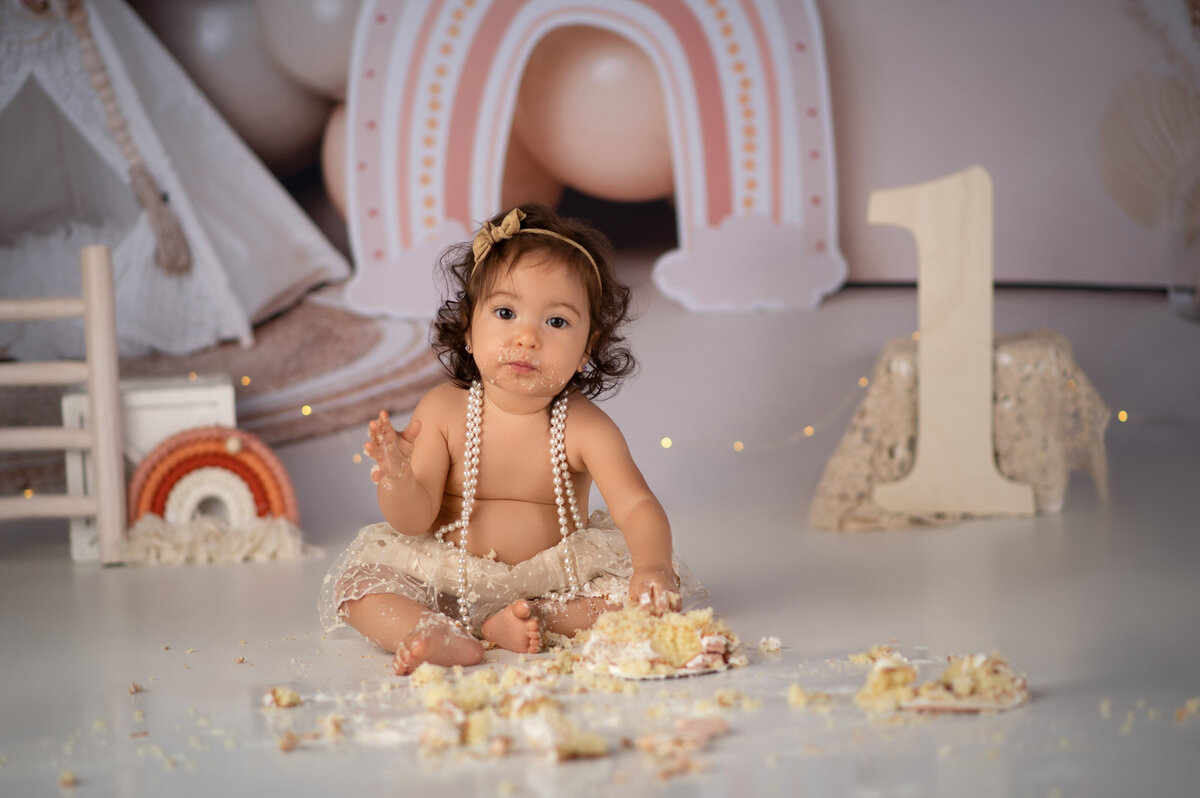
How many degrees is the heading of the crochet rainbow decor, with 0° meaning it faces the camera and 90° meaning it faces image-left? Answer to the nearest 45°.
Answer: approximately 0°

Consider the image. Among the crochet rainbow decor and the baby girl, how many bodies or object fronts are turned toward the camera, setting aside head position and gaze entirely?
2

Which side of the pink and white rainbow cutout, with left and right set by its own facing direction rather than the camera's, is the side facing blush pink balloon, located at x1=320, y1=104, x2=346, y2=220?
right
